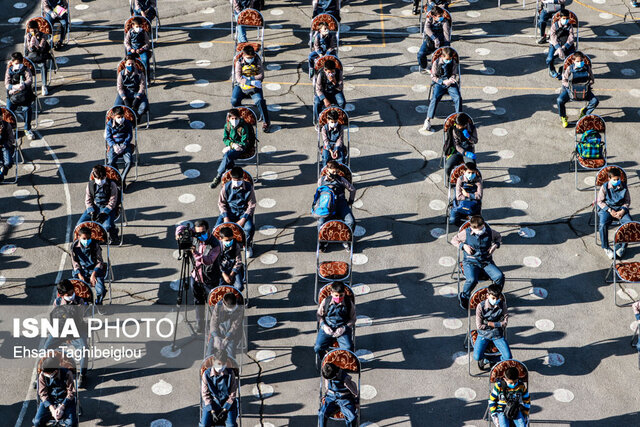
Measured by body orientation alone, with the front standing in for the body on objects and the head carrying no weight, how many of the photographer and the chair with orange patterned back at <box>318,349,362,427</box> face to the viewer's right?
0

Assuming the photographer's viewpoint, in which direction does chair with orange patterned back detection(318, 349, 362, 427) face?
facing the viewer
